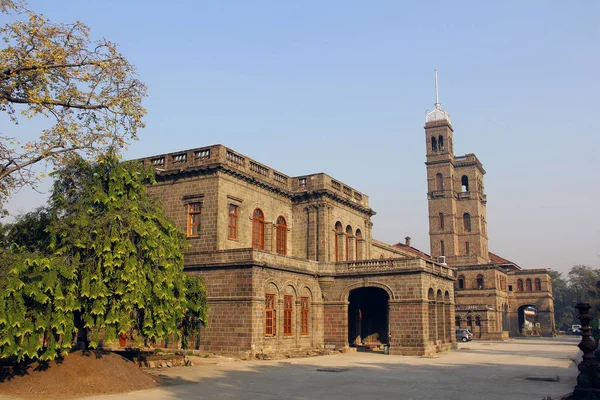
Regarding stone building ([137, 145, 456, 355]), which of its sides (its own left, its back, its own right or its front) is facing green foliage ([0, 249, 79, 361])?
right

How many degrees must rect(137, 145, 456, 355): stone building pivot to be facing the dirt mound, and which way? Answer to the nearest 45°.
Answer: approximately 45° to its right

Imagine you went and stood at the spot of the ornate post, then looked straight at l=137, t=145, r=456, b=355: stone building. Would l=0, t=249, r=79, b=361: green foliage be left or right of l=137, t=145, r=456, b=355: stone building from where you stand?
left

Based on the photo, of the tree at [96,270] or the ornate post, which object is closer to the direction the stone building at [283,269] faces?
the ornate post

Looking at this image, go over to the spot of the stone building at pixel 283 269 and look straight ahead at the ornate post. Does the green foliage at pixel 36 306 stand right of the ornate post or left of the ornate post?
right

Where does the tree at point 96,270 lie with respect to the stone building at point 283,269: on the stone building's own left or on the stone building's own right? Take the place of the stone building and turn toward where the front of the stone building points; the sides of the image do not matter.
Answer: on the stone building's own right
